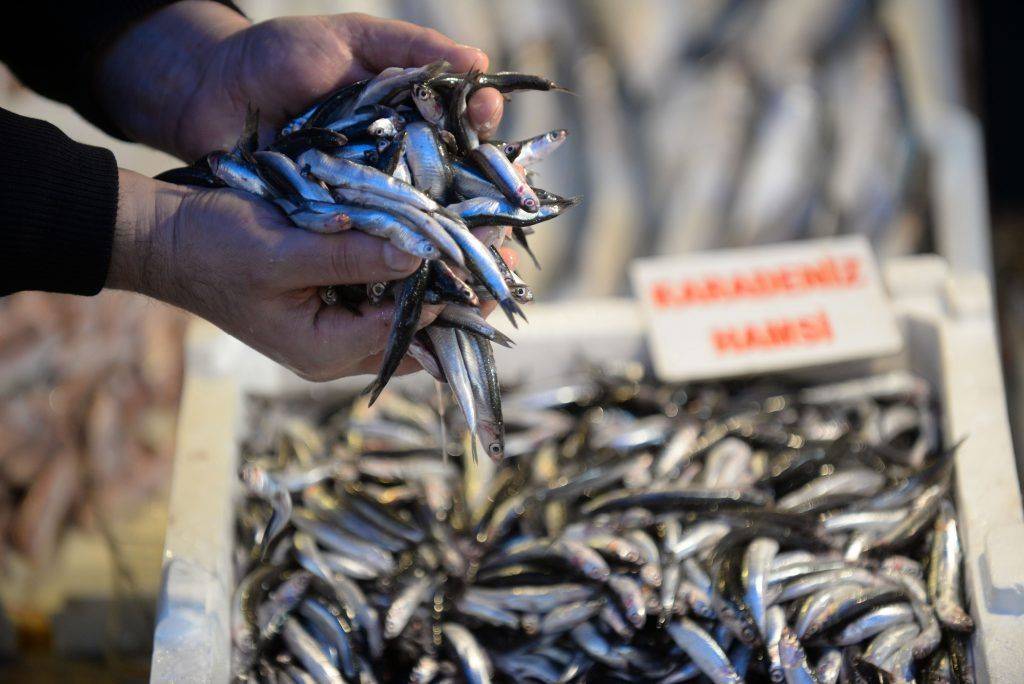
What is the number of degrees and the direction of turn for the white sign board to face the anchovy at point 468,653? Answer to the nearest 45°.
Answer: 0° — it already faces it

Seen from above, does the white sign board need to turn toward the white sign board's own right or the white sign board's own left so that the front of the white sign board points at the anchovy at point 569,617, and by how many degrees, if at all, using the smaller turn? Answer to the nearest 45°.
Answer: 0° — it already faces it

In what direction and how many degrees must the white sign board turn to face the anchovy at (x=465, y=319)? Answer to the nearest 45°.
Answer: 0° — it already faces it

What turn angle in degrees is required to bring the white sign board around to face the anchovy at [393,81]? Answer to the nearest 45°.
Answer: approximately 45° to its right

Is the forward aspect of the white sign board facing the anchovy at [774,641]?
yes

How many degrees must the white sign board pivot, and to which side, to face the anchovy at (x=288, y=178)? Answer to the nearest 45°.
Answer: approximately 45° to its right

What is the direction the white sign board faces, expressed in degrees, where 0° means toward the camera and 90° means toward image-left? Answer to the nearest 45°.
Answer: approximately 0°

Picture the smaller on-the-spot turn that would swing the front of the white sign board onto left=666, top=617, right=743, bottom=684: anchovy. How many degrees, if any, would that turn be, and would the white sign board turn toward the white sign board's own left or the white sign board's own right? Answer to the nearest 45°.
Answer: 0° — it already faces it
